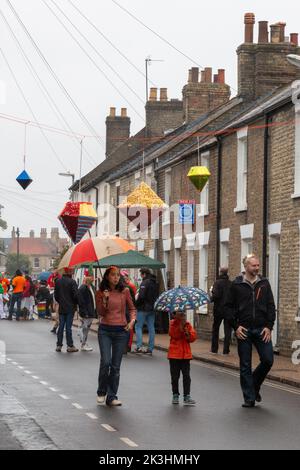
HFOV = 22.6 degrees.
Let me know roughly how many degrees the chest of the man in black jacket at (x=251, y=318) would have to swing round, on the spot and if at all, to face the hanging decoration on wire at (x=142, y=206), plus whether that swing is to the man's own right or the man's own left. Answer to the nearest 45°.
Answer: approximately 180°

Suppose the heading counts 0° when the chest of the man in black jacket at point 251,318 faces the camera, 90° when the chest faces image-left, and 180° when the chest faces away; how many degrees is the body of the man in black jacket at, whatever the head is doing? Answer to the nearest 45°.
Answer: approximately 0°

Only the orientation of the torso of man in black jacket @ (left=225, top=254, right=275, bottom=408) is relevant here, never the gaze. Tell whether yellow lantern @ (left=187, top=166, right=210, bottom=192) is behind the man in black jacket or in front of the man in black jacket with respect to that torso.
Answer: behind

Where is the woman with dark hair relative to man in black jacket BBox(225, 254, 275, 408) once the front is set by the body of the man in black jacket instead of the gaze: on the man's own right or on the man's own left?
on the man's own right

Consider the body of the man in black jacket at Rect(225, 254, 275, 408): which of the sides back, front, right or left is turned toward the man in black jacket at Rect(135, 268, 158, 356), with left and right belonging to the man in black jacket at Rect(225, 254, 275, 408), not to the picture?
back

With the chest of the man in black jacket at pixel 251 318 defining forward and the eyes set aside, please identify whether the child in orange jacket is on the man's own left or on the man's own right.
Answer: on the man's own right

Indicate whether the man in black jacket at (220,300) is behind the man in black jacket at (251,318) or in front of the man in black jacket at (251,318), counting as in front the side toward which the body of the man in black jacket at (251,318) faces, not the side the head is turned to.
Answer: behind
